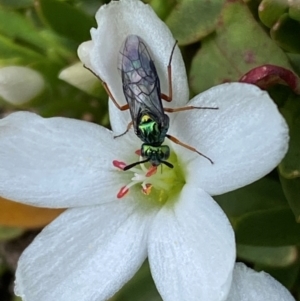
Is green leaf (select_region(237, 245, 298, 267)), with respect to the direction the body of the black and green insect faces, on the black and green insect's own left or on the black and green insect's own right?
on the black and green insect's own left

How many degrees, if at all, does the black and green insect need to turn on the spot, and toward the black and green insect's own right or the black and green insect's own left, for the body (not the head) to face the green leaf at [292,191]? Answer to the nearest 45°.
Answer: approximately 90° to the black and green insect's own left

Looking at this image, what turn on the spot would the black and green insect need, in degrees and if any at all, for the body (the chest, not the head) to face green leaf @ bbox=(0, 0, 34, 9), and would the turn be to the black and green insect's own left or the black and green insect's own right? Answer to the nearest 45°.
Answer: approximately 135° to the black and green insect's own right

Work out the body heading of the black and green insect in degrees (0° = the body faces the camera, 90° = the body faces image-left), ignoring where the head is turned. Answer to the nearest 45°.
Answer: approximately 0°
